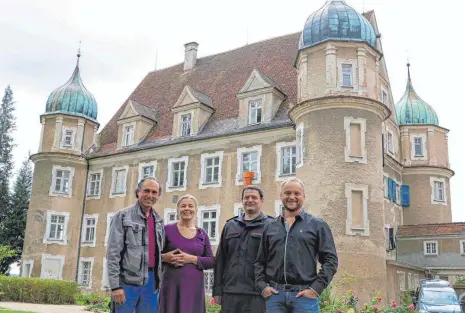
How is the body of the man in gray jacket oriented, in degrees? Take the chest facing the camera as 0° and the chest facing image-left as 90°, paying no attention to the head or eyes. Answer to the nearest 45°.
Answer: approximately 315°

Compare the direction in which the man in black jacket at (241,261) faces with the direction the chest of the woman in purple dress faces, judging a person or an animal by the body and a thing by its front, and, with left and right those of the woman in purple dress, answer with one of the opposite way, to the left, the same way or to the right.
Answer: the same way

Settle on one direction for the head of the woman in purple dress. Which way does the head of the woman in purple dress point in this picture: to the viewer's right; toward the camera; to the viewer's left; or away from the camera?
toward the camera

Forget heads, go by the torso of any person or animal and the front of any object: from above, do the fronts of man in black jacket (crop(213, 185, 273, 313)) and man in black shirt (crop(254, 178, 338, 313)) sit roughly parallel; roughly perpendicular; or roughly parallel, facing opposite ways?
roughly parallel

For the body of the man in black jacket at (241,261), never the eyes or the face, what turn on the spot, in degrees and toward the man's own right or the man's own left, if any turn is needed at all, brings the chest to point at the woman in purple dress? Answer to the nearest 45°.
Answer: approximately 90° to the man's own right

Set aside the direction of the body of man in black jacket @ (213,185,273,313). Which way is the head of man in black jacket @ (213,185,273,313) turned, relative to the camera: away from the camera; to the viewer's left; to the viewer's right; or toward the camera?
toward the camera

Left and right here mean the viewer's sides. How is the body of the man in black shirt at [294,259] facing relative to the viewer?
facing the viewer

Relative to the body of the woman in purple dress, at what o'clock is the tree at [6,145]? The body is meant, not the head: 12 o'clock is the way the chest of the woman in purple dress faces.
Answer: The tree is roughly at 5 o'clock from the woman in purple dress.

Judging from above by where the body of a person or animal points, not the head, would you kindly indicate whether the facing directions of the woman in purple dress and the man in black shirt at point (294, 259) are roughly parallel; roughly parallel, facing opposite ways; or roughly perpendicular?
roughly parallel

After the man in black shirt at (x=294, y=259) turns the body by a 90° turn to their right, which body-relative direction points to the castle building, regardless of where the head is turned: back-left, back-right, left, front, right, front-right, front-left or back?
right

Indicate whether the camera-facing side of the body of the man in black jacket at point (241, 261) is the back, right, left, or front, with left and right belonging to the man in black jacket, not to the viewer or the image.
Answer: front

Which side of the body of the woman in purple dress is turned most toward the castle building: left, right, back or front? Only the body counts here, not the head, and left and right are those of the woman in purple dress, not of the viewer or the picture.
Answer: back

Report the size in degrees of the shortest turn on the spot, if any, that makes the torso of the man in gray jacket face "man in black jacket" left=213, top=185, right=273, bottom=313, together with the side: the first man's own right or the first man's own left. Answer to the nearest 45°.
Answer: approximately 45° to the first man's own left

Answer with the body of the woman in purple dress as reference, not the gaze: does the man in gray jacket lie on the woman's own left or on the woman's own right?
on the woman's own right

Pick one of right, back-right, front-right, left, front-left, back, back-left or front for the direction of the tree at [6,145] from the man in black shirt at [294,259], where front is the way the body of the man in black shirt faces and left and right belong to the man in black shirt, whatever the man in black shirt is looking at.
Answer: back-right

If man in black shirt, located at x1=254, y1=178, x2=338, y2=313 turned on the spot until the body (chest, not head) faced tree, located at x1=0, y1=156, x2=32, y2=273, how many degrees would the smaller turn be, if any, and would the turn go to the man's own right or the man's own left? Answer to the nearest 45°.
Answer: approximately 135° to the man's own right

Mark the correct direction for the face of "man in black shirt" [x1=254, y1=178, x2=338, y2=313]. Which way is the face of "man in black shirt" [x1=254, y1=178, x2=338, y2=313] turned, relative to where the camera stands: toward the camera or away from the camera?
toward the camera
